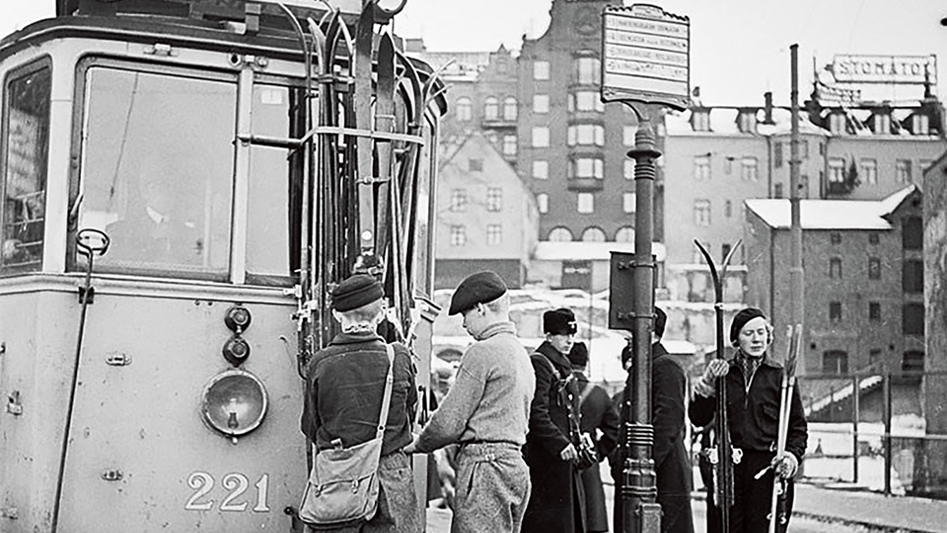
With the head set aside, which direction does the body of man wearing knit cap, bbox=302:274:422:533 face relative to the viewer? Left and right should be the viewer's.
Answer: facing away from the viewer

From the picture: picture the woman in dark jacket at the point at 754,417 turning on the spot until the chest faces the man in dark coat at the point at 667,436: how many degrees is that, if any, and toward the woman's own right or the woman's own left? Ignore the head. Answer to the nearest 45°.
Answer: approximately 135° to the woman's own right

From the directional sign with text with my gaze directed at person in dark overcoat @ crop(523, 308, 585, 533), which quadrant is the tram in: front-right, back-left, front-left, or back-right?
front-left

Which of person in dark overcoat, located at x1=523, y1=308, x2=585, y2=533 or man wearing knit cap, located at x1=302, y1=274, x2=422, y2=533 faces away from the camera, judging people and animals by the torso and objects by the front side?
the man wearing knit cap

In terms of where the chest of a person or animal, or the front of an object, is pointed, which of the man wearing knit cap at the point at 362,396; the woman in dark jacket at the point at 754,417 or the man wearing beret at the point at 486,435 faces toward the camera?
the woman in dark jacket

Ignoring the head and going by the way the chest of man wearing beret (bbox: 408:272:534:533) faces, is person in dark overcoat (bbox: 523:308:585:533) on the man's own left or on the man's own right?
on the man's own right

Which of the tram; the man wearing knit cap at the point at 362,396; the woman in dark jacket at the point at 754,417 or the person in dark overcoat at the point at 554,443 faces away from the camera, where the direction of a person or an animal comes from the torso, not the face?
the man wearing knit cap

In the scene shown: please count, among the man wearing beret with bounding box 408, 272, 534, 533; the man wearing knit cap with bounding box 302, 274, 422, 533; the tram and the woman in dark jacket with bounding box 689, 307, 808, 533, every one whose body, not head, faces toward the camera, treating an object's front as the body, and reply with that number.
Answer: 2

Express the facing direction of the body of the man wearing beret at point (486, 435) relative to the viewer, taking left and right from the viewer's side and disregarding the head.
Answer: facing away from the viewer and to the left of the viewer

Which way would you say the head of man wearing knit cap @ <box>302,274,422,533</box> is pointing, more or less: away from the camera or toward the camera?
away from the camera

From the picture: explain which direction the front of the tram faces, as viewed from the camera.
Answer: facing the viewer

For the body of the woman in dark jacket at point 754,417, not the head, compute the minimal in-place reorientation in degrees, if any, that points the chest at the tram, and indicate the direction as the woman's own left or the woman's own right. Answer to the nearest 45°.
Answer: approximately 45° to the woman's own right
